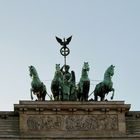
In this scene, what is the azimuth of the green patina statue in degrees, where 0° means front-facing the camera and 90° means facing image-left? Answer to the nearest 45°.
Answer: approximately 0°
